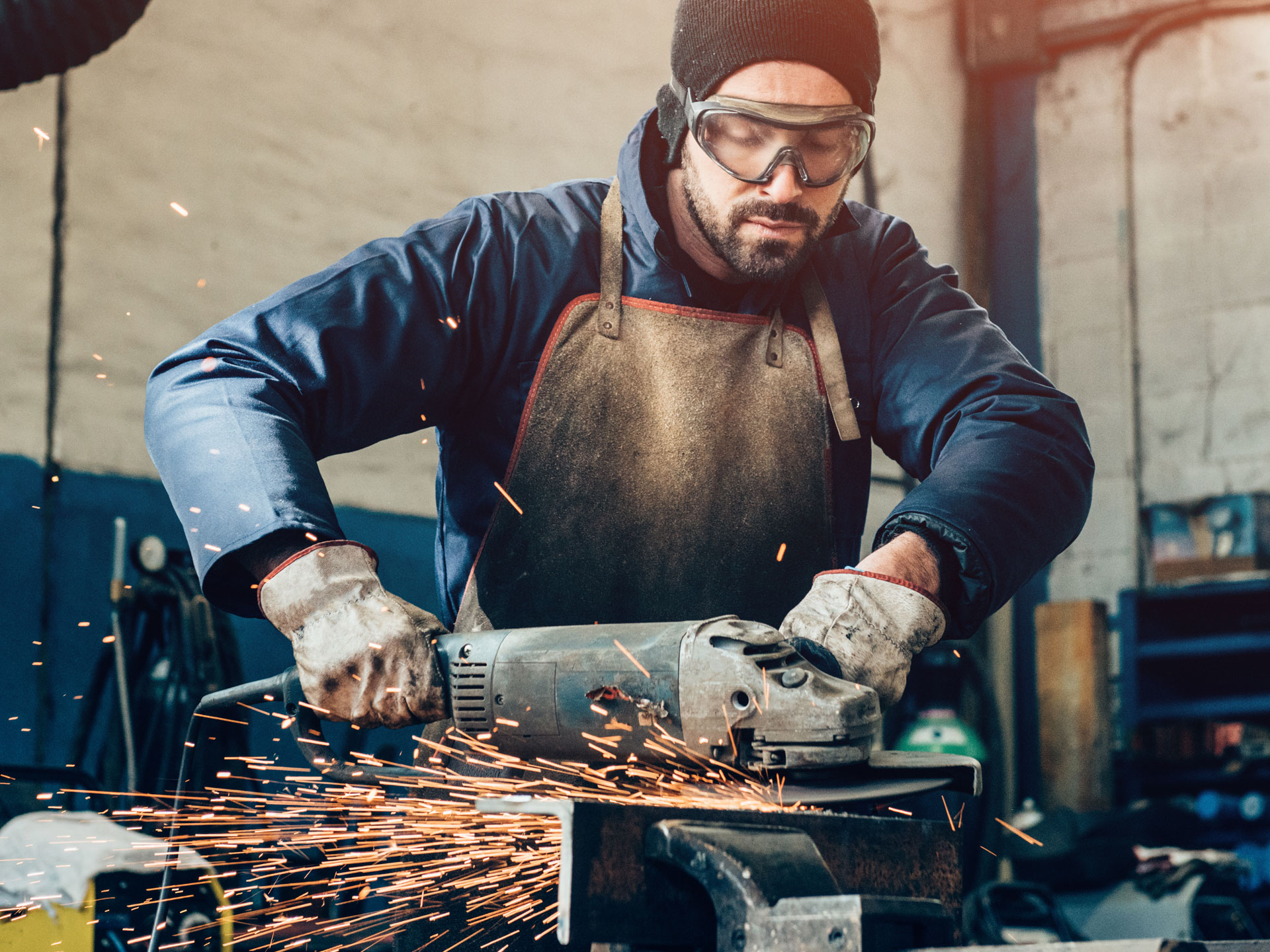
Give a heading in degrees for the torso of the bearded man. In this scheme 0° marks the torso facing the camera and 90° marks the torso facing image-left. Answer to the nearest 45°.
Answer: approximately 0°

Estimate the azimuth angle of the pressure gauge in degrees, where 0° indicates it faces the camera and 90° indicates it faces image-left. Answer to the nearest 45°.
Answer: approximately 0°

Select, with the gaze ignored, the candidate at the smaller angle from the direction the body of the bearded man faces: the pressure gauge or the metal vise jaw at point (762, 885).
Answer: the metal vise jaw

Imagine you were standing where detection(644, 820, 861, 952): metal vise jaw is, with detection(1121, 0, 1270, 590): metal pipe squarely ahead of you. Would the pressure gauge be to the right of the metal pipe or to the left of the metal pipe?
left

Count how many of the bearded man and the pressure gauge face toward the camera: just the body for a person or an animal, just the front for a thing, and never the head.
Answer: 2

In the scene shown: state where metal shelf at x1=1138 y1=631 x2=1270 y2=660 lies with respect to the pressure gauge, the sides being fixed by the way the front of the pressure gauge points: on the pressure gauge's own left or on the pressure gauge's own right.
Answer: on the pressure gauge's own left

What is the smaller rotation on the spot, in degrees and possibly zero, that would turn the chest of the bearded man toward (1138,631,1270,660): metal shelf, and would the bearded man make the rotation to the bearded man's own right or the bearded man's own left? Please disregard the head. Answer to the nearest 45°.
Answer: approximately 135° to the bearded man's own left

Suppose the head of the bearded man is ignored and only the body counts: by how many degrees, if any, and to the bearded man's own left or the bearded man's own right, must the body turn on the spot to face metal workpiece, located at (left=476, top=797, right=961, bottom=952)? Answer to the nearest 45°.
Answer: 0° — they already face it
